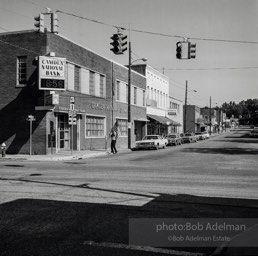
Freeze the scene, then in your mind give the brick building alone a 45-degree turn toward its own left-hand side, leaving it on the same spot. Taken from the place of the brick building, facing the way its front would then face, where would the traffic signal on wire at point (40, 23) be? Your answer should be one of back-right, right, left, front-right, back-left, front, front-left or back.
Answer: right

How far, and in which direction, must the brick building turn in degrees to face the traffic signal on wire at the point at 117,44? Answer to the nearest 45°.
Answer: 0° — it already faces it

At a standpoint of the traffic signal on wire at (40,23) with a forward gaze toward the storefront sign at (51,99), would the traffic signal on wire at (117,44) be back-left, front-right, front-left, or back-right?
front-right

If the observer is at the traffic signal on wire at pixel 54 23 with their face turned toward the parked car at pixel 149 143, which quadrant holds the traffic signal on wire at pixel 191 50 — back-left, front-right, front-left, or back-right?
front-right

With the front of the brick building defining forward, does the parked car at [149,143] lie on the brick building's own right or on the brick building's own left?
on the brick building's own left

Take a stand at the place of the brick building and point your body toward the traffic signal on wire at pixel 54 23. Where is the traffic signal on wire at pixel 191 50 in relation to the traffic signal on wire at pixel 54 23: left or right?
left

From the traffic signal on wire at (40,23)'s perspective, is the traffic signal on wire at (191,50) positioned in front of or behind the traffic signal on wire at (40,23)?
behind

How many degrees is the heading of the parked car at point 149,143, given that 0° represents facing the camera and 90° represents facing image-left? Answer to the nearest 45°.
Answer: approximately 45°

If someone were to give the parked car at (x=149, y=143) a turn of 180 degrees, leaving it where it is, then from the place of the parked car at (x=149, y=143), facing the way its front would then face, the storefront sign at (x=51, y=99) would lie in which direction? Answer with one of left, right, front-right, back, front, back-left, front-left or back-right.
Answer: back

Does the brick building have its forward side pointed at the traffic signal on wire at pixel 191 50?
yes
